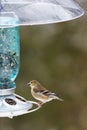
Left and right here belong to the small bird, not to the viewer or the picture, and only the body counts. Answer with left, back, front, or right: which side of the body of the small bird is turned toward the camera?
left
